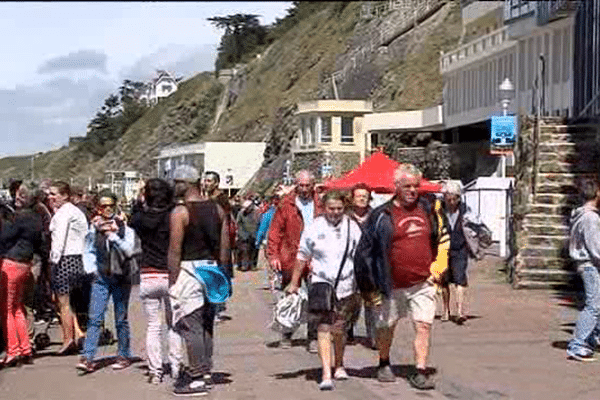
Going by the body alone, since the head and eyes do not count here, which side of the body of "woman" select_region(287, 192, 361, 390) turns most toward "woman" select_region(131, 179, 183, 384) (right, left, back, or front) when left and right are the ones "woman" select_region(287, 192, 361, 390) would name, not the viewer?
right

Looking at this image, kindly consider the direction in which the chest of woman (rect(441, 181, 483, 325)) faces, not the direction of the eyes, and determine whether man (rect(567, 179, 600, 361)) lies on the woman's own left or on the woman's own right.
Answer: on the woman's own left

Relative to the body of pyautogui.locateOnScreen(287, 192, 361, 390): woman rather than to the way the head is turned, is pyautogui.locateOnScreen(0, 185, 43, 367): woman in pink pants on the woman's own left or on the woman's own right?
on the woman's own right

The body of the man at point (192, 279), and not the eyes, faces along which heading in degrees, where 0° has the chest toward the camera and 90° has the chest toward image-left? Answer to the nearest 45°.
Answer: approximately 135°

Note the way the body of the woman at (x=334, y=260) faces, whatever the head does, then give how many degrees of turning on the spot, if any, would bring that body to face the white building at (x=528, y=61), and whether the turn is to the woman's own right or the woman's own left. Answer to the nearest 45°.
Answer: approximately 180°

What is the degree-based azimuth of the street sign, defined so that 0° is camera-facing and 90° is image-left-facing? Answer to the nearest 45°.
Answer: approximately 0°

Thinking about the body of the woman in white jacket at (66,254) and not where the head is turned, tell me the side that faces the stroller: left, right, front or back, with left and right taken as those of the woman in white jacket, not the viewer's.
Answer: front

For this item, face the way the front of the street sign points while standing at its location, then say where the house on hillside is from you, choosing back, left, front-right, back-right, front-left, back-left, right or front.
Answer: back-right

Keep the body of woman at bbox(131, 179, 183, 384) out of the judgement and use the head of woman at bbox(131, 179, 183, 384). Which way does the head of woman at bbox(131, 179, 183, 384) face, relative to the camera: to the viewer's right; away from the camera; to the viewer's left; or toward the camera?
away from the camera

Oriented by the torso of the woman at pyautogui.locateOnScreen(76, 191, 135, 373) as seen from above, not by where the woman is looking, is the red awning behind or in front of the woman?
behind
